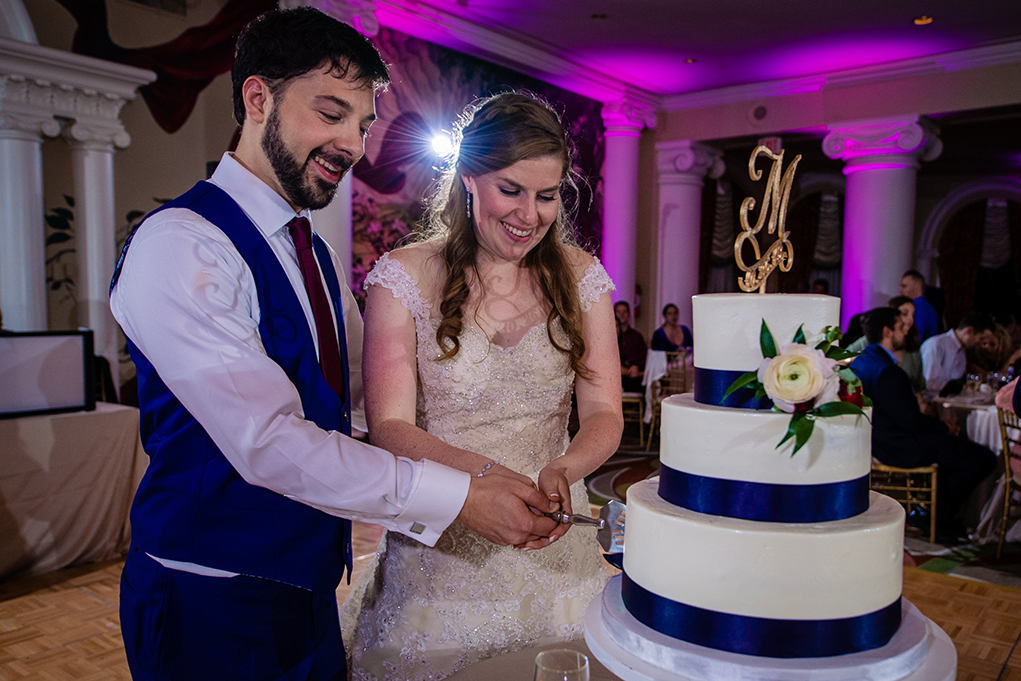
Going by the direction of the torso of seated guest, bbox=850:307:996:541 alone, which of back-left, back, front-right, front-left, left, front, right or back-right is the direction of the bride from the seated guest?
right

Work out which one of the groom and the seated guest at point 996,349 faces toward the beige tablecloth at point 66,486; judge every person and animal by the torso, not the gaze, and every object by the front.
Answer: the seated guest

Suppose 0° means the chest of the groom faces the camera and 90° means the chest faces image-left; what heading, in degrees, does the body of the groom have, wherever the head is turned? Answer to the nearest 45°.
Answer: approximately 315°

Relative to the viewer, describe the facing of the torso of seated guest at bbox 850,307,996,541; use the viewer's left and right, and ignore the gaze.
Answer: facing to the right of the viewer

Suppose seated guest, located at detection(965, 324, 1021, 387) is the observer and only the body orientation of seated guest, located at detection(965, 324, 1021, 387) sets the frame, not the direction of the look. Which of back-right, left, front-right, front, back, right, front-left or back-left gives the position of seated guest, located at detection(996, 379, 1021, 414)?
front-left

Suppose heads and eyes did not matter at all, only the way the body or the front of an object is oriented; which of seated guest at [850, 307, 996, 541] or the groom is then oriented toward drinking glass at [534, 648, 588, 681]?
the groom
